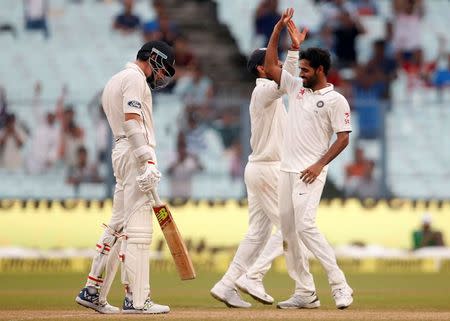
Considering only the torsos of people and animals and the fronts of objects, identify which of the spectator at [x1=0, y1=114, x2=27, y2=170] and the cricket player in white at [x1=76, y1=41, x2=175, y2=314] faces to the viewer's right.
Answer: the cricket player in white

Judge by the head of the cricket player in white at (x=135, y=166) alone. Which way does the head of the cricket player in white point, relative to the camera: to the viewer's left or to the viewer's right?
to the viewer's right

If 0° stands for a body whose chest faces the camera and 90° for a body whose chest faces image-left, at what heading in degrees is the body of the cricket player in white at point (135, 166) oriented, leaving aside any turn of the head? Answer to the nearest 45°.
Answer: approximately 270°

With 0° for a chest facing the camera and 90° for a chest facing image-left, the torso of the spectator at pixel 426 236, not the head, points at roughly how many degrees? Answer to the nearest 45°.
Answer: approximately 0°

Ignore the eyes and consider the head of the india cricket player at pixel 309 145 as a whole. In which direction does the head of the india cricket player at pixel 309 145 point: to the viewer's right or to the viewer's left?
to the viewer's left

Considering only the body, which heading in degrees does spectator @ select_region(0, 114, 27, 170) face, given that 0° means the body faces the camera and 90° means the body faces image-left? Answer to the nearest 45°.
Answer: approximately 0°

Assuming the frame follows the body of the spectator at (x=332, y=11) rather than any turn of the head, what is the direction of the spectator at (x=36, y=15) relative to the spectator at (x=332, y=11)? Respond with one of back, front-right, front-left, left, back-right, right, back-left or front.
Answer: right

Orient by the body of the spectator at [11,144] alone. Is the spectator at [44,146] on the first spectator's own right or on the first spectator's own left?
on the first spectator's own left

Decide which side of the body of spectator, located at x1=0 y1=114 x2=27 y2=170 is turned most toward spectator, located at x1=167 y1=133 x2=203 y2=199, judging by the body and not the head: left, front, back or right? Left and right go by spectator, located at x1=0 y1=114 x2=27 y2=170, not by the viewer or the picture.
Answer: left

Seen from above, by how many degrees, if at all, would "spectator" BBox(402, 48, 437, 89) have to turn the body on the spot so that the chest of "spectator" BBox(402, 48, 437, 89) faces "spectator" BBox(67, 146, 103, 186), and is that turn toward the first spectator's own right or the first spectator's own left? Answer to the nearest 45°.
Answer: approximately 45° to the first spectator's own right

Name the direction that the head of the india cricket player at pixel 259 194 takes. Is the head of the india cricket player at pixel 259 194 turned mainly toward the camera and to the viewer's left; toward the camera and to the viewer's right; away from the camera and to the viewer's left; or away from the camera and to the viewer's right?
away from the camera and to the viewer's right
